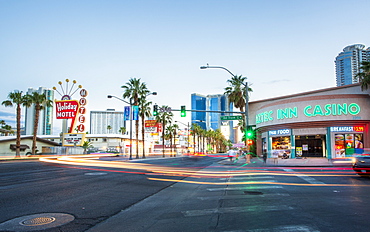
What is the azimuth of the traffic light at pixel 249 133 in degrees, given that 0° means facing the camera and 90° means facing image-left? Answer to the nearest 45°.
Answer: approximately 0°

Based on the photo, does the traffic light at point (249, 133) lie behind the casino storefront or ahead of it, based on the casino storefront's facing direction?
ahead

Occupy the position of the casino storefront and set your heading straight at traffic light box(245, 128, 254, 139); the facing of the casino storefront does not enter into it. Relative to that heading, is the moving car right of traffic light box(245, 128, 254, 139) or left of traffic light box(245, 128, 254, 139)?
left

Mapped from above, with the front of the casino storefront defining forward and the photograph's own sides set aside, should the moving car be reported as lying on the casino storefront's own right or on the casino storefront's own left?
on the casino storefront's own left

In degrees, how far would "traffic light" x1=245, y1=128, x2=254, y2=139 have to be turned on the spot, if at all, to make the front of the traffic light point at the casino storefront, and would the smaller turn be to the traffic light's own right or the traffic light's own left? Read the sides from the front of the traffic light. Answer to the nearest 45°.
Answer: approximately 135° to the traffic light's own left

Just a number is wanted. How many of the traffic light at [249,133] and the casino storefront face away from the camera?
0

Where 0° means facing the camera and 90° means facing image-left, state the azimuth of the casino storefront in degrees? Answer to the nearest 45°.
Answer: approximately 45°
